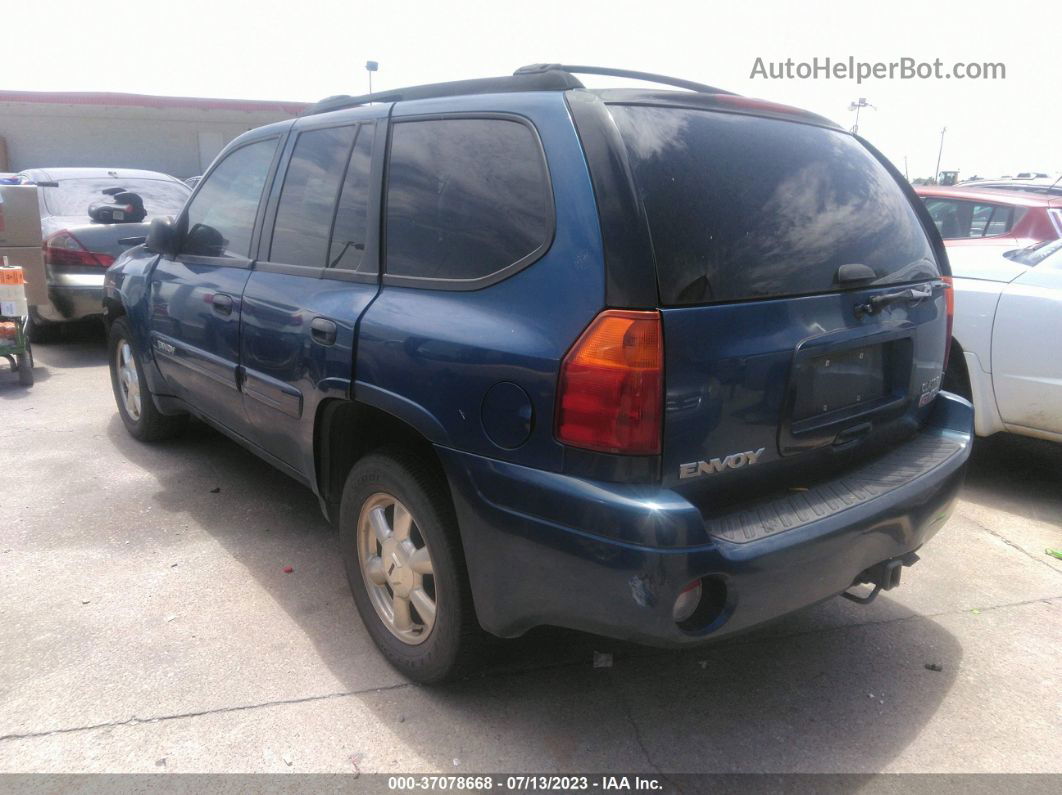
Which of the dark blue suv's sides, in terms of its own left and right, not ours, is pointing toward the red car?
right

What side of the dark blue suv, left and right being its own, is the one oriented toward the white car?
right

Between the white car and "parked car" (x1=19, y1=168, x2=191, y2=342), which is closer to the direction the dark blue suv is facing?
the parked car

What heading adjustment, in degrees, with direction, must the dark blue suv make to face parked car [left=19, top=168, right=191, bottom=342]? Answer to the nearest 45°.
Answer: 0° — it already faces it

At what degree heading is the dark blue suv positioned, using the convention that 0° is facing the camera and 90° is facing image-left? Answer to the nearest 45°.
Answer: approximately 135°

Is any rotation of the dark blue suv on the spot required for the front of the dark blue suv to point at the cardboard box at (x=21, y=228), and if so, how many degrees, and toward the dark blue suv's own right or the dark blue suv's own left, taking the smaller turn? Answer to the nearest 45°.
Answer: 0° — it already faces it

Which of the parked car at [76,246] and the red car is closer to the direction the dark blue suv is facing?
the parked car

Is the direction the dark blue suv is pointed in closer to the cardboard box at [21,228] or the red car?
the cardboard box
